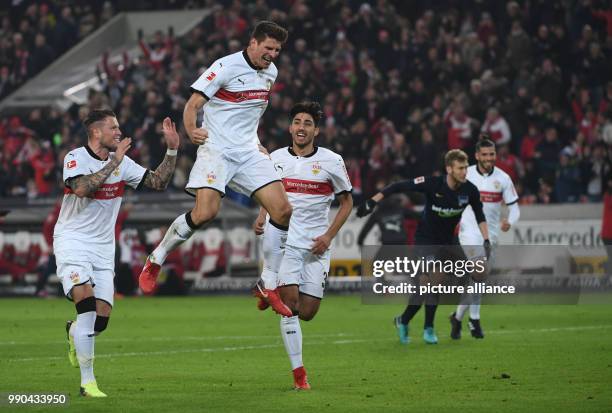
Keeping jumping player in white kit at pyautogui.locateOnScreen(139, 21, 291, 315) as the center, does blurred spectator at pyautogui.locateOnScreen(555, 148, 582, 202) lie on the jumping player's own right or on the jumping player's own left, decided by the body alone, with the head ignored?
on the jumping player's own left

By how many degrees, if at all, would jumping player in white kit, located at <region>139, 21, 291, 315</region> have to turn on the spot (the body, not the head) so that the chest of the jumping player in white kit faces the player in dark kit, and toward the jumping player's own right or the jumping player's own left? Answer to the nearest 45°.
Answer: approximately 90° to the jumping player's own left

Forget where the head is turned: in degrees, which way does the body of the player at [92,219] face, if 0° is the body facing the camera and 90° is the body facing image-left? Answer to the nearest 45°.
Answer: approximately 315°

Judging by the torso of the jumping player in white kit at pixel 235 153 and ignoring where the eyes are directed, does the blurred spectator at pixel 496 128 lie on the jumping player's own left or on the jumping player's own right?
on the jumping player's own left
